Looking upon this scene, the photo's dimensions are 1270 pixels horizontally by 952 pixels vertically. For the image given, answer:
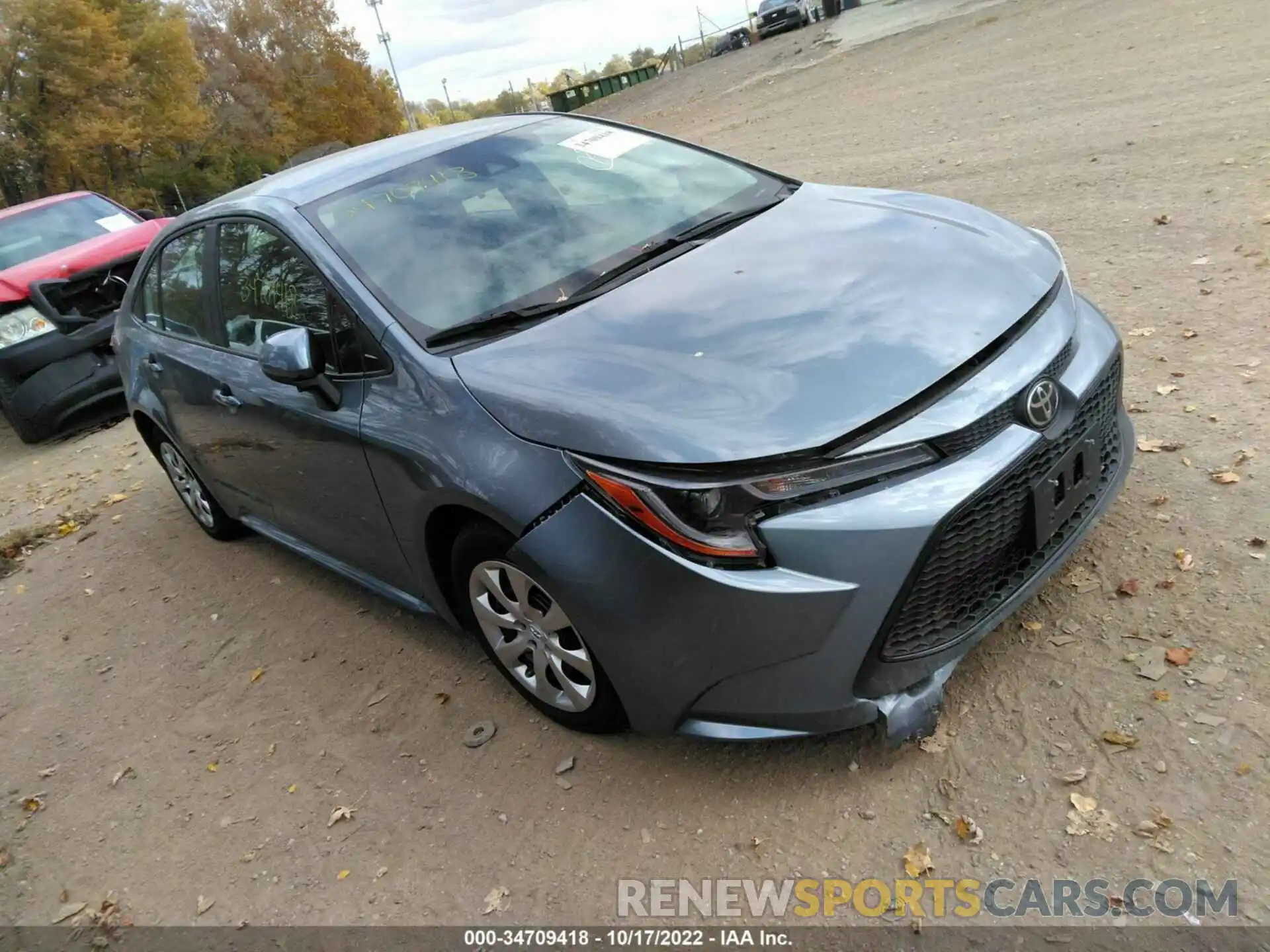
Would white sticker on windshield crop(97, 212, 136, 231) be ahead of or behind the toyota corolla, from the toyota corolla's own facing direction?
behind

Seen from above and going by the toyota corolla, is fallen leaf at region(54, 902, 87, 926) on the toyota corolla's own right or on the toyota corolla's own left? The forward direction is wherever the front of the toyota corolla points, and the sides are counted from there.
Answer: on the toyota corolla's own right

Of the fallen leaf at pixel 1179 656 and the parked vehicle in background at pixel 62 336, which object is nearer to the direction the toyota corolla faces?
the fallen leaf

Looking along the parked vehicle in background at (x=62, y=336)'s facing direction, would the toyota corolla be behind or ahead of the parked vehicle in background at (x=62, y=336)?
ahead

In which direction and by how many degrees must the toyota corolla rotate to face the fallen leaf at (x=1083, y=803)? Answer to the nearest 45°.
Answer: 0° — it already faces it

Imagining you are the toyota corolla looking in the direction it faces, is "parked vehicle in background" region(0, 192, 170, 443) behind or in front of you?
behind

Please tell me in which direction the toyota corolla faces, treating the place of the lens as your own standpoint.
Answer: facing the viewer and to the right of the viewer

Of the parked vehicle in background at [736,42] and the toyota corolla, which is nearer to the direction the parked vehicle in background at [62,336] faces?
the toyota corolla

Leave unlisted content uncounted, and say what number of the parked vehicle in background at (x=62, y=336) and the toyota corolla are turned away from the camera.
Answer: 0

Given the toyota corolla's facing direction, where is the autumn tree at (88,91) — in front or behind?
behind

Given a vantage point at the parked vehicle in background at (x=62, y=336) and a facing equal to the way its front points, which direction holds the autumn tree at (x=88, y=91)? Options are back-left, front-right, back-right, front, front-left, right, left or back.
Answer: back-left

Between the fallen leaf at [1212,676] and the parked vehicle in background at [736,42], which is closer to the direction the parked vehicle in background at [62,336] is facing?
the fallen leaf
